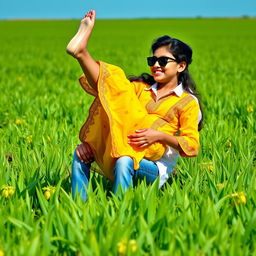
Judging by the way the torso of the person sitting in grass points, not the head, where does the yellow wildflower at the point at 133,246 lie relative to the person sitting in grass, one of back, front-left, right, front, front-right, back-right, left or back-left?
front-left

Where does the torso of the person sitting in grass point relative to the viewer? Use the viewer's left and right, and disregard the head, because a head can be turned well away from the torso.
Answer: facing the viewer and to the left of the viewer

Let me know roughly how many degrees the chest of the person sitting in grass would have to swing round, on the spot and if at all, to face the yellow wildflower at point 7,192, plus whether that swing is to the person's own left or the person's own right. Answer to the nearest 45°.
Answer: approximately 45° to the person's own right

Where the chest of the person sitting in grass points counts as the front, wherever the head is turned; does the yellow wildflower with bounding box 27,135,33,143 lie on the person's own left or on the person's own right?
on the person's own right

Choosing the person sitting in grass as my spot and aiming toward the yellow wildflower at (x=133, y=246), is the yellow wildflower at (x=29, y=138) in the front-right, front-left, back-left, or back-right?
back-right

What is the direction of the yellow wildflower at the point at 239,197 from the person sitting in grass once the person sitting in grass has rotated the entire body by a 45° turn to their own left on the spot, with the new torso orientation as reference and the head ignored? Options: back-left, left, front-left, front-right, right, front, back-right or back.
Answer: front-left

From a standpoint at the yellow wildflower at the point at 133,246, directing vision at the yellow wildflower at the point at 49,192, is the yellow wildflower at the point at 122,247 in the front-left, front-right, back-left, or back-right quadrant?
front-left

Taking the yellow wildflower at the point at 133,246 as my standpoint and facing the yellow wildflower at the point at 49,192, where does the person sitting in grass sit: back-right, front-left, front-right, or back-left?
front-right
